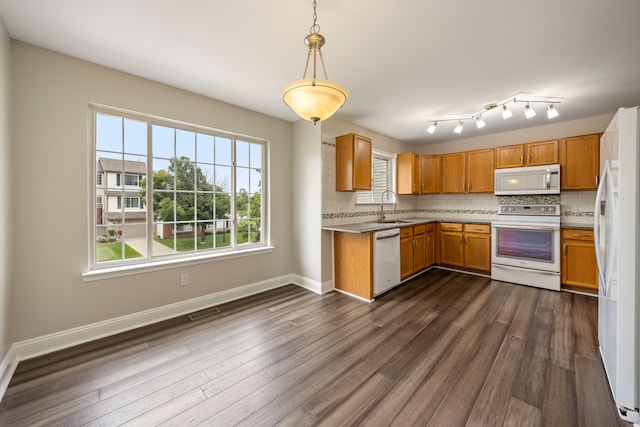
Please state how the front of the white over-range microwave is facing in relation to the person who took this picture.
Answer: facing the viewer

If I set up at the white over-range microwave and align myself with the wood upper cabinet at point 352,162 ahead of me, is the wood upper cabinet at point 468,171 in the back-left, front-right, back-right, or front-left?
front-right

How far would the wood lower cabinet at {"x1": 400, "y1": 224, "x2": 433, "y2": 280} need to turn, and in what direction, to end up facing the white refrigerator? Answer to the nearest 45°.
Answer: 0° — it already faces it

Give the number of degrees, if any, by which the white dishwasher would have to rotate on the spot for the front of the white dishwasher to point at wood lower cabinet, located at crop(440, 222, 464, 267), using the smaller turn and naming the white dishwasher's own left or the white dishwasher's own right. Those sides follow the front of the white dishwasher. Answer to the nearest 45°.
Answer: approximately 90° to the white dishwasher's own left

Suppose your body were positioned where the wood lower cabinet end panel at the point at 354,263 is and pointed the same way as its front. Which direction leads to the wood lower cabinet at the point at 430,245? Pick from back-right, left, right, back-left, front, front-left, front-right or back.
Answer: left

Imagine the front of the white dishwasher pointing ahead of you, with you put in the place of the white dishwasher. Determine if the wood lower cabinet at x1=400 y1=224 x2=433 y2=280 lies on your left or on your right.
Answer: on your left

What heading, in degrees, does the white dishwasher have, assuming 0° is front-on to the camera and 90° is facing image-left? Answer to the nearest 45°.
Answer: approximately 315°

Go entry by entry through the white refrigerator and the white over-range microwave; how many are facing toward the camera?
1

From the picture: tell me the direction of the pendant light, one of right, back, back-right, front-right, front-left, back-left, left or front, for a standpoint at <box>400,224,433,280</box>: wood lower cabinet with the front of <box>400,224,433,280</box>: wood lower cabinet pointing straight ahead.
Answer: front-right

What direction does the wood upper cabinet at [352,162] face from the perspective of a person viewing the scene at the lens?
facing the viewer and to the right of the viewer

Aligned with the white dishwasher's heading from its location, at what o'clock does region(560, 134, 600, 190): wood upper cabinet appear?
The wood upper cabinet is roughly at 10 o'clock from the white dishwasher.

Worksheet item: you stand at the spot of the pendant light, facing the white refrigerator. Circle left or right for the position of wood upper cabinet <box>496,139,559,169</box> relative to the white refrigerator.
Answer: left

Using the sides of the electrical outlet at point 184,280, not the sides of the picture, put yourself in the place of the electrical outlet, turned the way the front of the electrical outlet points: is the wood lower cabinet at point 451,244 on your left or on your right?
on your left
